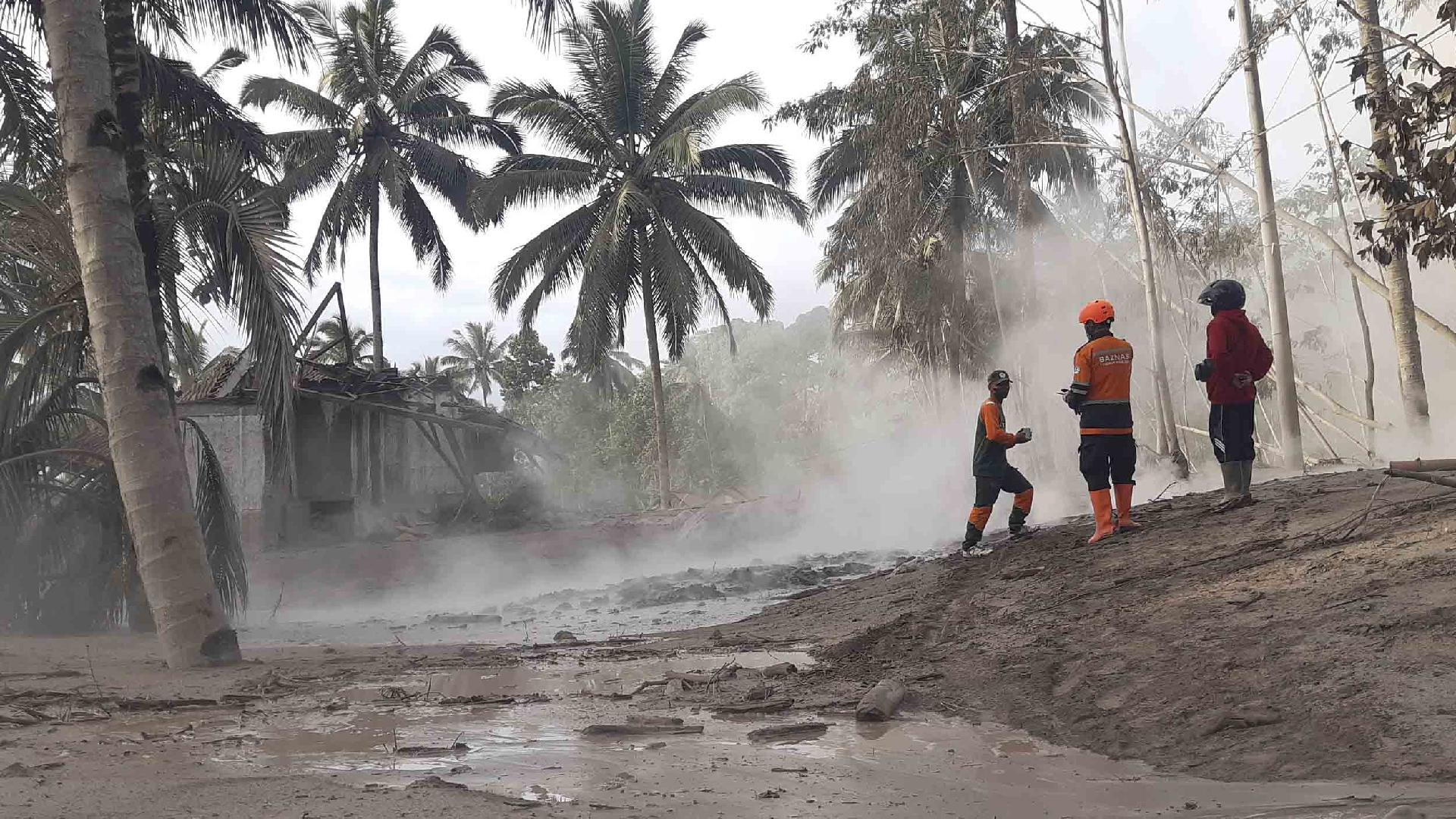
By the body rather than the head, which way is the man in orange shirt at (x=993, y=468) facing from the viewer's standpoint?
to the viewer's right

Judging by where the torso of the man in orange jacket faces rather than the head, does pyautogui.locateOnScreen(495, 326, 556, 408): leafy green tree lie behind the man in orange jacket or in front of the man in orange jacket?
in front

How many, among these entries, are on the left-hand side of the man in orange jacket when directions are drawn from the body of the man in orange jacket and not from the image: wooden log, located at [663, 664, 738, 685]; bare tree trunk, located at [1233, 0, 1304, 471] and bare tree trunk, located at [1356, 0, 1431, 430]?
1

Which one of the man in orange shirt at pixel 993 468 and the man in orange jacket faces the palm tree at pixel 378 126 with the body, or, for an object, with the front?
the man in orange jacket

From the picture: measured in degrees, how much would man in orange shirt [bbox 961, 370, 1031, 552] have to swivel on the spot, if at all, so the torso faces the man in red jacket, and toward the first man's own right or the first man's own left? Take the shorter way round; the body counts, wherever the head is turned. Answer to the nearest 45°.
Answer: approximately 45° to the first man's own right

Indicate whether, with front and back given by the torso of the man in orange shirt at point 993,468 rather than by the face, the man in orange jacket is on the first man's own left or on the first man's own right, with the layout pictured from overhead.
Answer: on the first man's own right

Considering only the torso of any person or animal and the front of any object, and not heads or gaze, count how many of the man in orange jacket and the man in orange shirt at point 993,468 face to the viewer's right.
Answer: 1

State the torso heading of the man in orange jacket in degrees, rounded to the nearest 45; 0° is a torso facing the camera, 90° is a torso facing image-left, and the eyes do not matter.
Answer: approximately 135°

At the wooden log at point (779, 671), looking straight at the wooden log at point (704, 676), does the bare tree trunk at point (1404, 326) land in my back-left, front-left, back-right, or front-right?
back-right
